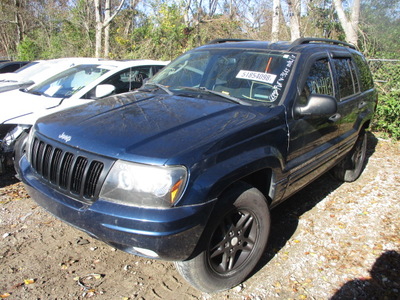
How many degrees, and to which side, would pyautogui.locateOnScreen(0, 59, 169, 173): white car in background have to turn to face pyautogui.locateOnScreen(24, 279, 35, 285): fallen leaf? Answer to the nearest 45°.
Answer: approximately 45° to its left

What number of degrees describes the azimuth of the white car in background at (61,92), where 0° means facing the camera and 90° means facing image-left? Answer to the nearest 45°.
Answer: approximately 45°

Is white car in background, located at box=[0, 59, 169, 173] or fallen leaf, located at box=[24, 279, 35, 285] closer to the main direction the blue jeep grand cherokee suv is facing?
the fallen leaf

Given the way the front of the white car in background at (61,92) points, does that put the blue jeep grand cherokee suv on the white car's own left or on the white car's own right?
on the white car's own left

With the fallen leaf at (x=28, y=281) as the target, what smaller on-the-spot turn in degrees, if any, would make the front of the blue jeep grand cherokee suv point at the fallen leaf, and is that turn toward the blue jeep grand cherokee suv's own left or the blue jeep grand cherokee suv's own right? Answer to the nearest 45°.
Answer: approximately 45° to the blue jeep grand cherokee suv's own right

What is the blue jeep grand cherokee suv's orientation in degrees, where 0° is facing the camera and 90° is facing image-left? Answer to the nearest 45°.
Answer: approximately 45°

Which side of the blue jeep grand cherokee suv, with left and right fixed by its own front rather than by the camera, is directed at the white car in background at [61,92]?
right

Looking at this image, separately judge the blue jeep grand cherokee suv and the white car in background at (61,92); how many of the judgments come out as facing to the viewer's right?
0
